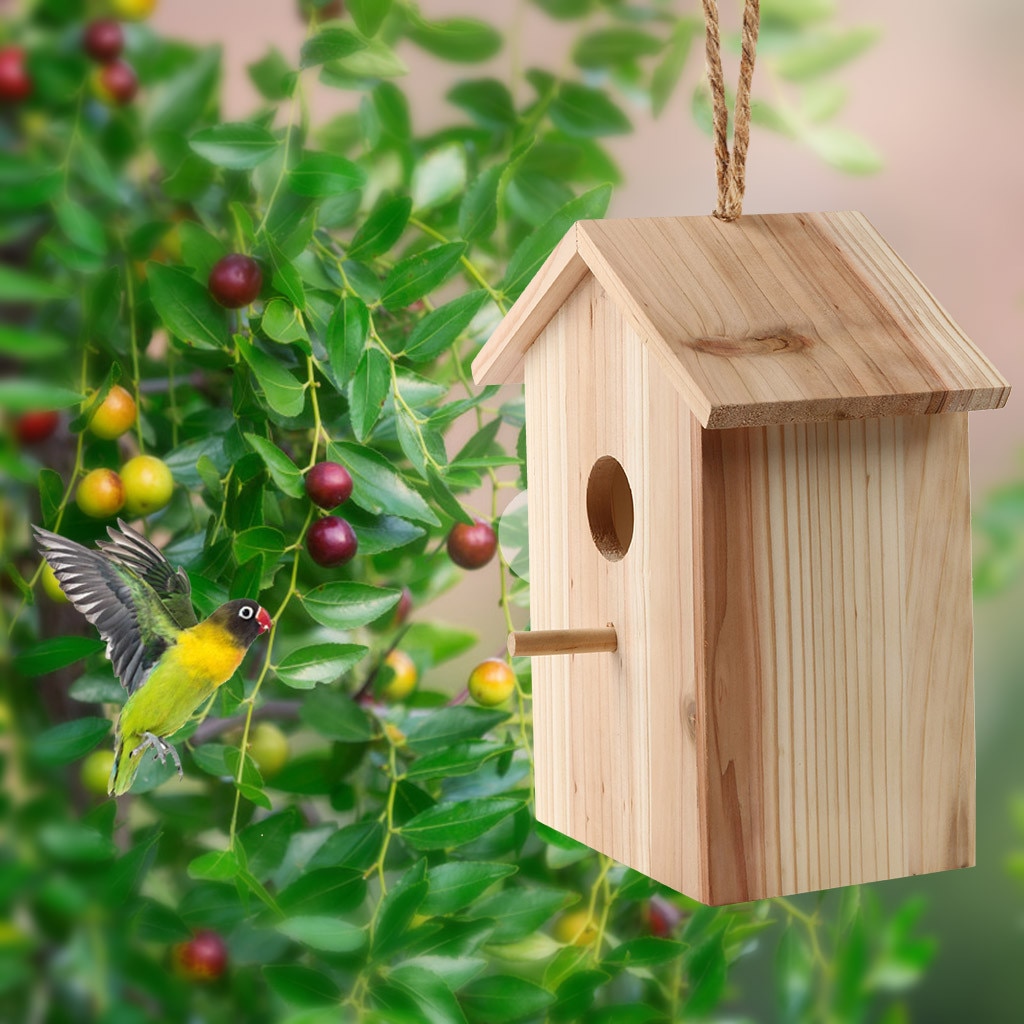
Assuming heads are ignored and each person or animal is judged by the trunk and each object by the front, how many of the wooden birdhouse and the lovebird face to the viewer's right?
1

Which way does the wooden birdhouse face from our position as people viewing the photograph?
facing the viewer and to the left of the viewer

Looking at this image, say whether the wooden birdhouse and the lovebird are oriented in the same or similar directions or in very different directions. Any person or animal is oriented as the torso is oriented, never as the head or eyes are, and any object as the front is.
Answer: very different directions

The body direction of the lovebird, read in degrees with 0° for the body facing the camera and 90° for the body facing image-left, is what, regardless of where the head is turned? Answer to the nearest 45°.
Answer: approximately 270°
